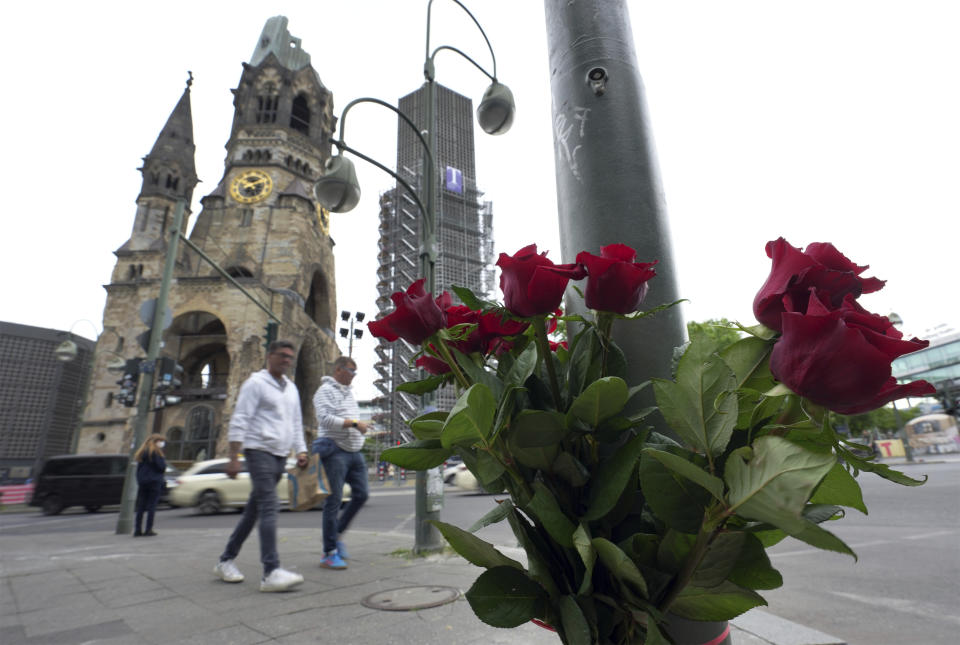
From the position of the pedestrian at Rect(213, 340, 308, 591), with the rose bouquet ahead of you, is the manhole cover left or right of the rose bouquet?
left

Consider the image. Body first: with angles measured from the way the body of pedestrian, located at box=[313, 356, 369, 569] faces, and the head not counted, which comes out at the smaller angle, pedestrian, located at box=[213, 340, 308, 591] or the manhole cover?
the manhole cover
